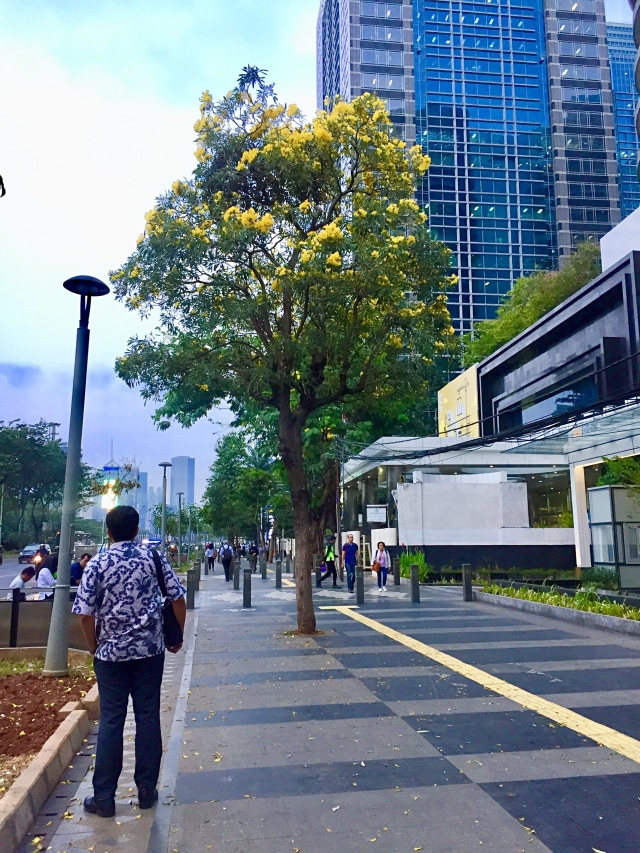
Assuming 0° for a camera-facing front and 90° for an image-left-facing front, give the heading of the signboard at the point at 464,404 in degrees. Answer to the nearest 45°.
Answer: approximately 45°

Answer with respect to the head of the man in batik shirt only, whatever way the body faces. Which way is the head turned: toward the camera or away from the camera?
away from the camera

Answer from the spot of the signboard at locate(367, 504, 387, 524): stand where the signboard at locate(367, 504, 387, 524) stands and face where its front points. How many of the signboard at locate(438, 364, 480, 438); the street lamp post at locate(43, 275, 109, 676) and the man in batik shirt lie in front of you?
2

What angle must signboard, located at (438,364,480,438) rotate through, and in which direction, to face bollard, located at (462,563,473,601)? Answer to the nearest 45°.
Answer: approximately 45° to its left

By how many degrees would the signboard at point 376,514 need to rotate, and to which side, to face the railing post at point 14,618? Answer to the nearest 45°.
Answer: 0° — it already faces it

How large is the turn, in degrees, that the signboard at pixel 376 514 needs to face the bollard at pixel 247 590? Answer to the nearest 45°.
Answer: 0° — it already faces it

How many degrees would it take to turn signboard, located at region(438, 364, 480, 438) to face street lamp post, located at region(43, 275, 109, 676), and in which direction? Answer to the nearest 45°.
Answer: approximately 45° to its left

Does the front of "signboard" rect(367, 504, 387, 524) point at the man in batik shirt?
yes

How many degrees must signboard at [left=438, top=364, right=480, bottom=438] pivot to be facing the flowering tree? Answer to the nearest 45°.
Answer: approximately 45° to its left

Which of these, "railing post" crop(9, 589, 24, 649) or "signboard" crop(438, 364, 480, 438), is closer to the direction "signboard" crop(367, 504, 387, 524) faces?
the railing post

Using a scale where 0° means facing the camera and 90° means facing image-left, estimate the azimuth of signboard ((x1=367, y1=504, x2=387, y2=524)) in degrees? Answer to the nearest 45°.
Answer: approximately 0°

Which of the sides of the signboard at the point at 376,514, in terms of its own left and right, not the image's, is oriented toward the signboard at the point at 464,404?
back

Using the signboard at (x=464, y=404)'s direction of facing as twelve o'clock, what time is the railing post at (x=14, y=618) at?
The railing post is roughly at 11 o'clock from the signboard.
